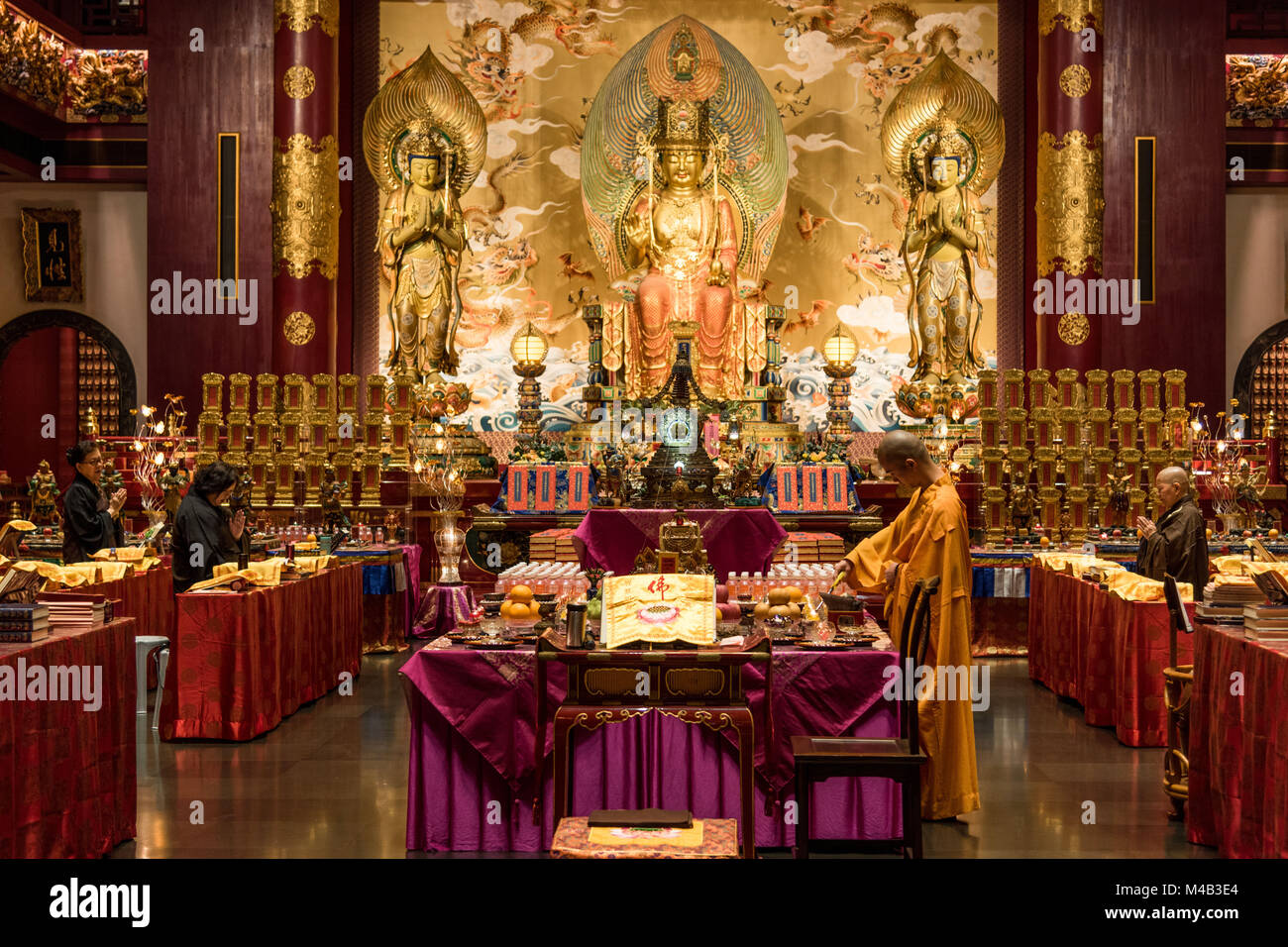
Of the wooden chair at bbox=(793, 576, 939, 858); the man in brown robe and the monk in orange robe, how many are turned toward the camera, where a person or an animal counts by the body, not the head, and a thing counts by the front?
0

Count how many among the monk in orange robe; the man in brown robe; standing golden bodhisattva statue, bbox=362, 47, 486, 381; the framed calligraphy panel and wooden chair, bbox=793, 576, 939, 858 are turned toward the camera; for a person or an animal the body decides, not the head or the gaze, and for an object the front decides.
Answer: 2

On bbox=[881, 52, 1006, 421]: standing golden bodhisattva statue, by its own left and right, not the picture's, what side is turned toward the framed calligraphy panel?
right

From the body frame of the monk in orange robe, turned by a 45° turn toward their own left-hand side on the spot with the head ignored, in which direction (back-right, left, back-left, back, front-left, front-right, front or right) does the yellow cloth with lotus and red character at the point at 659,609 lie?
front

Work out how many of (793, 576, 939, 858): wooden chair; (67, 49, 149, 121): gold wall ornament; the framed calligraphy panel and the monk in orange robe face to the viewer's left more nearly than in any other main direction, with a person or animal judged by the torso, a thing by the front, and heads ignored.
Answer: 2

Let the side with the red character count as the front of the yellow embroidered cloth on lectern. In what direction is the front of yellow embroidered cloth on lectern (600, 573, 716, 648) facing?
toward the camera

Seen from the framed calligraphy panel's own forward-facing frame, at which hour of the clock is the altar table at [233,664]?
The altar table is roughly at 12 o'clock from the framed calligraphy panel.

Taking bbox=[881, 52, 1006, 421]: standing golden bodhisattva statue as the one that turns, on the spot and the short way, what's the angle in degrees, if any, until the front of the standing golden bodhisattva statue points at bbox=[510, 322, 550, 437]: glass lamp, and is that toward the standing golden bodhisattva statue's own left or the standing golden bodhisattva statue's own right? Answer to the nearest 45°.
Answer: approximately 90° to the standing golden bodhisattva statue's own right

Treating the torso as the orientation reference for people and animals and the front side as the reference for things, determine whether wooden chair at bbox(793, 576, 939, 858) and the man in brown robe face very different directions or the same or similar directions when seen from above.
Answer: same or similar directions

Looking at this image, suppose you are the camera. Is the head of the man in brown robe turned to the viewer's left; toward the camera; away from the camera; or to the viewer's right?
to the viewer's left

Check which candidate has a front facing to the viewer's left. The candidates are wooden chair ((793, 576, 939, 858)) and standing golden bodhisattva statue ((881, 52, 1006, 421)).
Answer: the wooden chair

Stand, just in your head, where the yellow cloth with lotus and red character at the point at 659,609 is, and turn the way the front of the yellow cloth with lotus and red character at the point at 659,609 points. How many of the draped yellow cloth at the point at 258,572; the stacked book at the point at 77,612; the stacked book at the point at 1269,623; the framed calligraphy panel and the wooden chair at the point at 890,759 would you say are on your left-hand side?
2

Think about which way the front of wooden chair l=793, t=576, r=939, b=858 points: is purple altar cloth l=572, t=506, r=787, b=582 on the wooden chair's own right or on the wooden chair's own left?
on the wooden chair's own right

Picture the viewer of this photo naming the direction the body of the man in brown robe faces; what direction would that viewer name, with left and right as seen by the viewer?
facing to the left of the viewer

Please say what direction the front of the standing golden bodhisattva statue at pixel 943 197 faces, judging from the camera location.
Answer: facing the viewer

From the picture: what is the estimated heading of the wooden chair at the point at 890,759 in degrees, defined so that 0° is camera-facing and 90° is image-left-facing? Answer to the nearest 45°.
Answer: approximately 90°

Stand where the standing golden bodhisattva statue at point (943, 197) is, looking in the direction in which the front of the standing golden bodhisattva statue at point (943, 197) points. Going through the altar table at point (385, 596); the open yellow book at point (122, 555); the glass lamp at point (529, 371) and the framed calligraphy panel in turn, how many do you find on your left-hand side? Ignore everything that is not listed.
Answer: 0

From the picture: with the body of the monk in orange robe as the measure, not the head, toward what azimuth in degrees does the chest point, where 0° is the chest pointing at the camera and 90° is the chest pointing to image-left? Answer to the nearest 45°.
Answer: approximately 90°

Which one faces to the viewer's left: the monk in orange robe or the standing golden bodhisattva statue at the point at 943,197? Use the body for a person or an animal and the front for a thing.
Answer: the monk in orange robe
